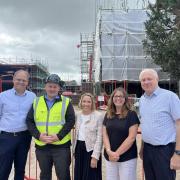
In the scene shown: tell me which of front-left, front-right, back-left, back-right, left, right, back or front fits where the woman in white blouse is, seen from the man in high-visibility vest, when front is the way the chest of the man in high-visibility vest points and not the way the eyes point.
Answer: left

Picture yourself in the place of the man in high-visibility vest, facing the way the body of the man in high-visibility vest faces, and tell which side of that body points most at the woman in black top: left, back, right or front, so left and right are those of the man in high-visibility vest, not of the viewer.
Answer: left

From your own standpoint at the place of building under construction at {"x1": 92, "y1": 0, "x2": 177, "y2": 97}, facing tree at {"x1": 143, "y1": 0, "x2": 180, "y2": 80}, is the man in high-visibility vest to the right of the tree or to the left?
right

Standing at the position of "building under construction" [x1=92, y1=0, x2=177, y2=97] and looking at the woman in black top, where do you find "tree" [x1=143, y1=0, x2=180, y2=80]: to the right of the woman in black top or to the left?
left

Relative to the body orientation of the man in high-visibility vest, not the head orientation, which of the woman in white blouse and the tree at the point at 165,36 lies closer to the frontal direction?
the woman in white blouse

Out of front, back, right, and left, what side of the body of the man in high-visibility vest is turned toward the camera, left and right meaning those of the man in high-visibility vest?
front

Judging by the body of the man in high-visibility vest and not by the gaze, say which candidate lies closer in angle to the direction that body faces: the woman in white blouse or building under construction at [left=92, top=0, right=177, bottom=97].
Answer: the woman in white blouse

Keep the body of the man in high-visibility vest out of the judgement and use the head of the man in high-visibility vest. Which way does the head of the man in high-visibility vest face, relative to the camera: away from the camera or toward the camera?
toward the camera

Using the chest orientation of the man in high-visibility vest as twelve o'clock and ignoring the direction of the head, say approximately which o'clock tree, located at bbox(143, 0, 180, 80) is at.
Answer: The tree is roughly at 7 o'clock from the man in high-visibility vest.
